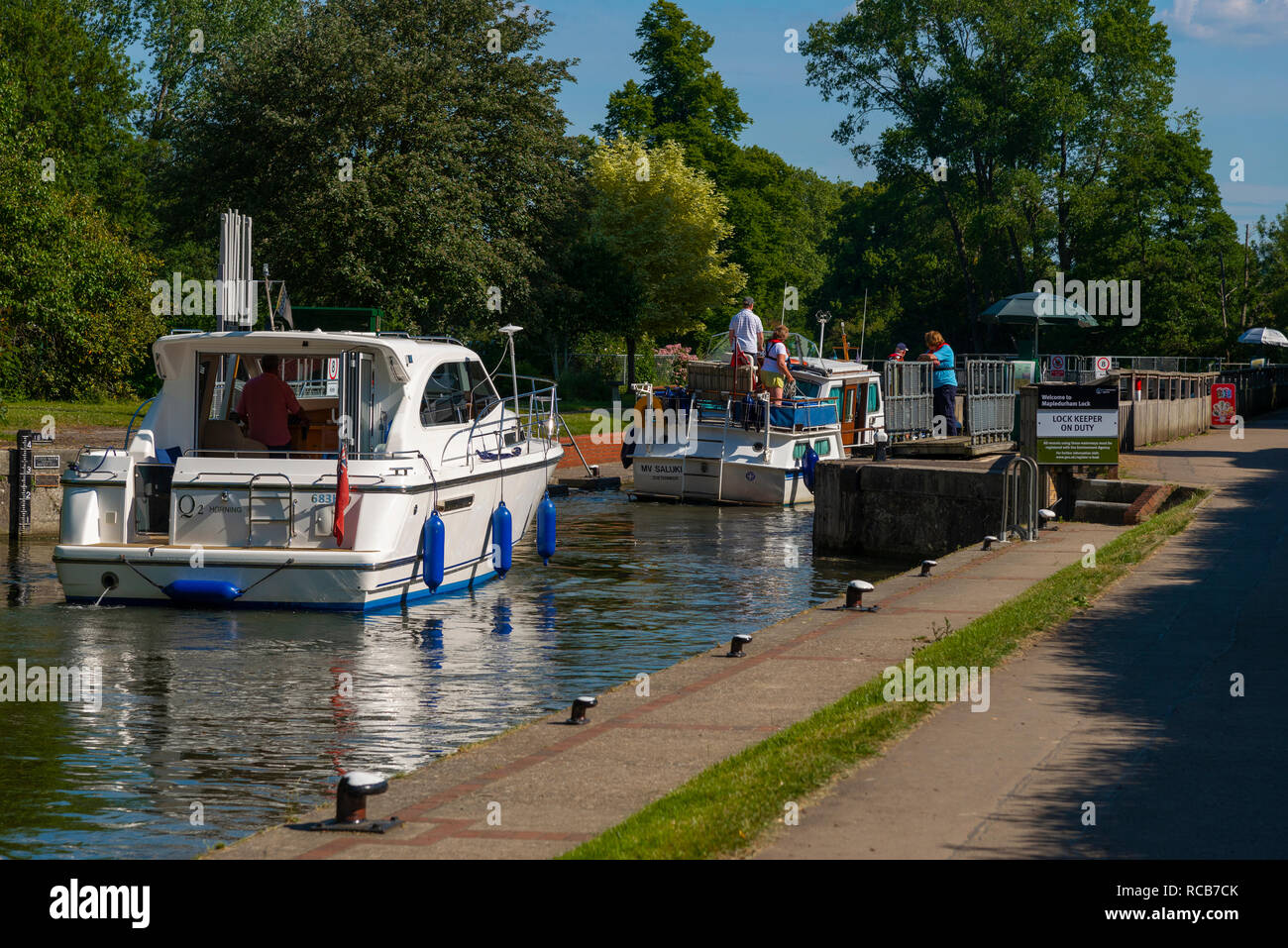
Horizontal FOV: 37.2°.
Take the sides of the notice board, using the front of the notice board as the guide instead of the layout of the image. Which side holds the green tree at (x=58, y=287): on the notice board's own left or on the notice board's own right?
on the notice board's own right

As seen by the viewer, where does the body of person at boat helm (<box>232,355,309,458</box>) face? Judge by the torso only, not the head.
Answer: away from the camera

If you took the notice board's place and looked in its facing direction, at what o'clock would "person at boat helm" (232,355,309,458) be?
The person at boat helm is roughly at 2 o'clock from the notice board.

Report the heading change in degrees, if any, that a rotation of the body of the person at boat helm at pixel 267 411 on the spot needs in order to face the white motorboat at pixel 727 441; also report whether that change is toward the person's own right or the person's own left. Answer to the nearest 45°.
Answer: approximately 45° to the person's own right

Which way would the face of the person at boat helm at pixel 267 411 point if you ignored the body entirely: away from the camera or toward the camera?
away from the camera

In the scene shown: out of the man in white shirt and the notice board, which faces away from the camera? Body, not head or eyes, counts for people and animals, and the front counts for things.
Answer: the man in white shirt

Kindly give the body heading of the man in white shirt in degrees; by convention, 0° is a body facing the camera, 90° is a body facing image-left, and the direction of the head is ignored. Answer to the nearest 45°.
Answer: approximately 180°

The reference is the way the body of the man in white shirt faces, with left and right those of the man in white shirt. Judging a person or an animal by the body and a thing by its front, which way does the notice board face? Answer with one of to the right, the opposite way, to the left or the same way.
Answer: the opposite way

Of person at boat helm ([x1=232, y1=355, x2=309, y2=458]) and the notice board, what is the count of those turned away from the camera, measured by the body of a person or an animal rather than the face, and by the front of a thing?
1
